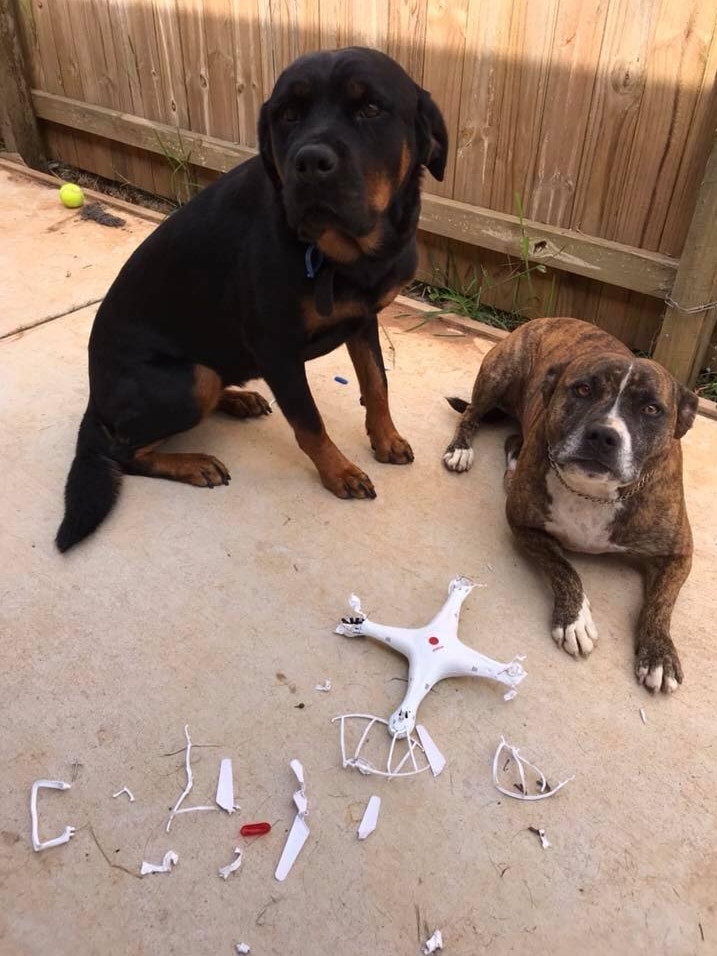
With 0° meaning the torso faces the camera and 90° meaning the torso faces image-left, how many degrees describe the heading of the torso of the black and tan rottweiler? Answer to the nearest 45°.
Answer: approximately 315°

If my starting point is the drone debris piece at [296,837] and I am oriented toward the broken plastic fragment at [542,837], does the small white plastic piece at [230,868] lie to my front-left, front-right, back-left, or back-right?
back-right

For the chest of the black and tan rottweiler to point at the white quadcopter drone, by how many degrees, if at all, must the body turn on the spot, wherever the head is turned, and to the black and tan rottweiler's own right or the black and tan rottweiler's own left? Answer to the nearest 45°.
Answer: approximately 45° to the black and tan rottweiler's own right

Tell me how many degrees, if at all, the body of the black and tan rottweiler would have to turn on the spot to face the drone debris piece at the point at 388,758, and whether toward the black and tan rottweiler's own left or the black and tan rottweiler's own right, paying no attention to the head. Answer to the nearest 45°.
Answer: approximately 45° to the black and tan rottweiler's own right

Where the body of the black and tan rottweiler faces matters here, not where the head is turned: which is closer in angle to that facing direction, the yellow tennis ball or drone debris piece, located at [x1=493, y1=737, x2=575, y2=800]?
the drone debris piece

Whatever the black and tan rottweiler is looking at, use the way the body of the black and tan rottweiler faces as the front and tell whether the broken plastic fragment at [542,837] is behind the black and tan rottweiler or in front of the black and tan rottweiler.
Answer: in front

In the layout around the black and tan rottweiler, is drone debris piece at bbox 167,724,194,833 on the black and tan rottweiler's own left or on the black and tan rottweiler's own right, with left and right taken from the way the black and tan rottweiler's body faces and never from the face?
on the black and tan rottweiler's own right

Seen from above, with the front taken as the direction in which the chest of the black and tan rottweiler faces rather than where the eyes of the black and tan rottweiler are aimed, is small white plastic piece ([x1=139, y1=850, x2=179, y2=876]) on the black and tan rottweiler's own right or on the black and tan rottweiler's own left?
on the black and tan rottweiler's own right

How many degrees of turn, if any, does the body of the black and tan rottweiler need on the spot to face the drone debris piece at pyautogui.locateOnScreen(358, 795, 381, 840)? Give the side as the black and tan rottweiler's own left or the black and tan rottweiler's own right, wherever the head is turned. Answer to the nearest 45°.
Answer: approximately 45° to the black and tan rottweiler's own right

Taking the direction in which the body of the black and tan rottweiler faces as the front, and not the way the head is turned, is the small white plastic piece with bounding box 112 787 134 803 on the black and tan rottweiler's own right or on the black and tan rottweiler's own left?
on the black and tan rottweiler's own right

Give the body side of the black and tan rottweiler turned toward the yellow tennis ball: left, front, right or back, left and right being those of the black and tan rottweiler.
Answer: back

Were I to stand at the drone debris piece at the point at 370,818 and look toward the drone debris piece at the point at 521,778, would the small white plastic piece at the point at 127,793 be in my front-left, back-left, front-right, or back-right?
back-left
